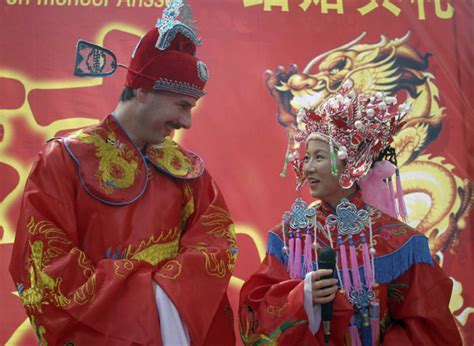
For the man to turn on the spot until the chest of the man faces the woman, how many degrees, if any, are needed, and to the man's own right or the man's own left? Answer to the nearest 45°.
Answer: approximately 45° to the man's own left

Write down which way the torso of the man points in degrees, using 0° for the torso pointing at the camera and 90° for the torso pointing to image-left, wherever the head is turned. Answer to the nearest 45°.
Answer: approximately 315°

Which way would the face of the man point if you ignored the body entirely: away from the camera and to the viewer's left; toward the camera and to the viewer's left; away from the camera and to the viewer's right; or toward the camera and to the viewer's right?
toward the camera and to the viewer's right

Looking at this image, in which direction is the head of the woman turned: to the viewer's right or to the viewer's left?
to the viewer's left
